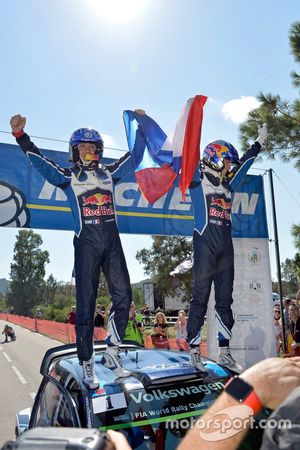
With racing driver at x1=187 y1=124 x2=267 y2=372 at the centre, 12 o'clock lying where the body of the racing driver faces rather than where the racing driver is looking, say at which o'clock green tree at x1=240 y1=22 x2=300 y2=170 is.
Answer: The green tree is roughly at 8 o'clock from the racing driver.

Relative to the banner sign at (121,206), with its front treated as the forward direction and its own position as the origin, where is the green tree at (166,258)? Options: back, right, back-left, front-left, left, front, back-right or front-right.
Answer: back

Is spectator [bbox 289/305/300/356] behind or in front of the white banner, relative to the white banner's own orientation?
behind

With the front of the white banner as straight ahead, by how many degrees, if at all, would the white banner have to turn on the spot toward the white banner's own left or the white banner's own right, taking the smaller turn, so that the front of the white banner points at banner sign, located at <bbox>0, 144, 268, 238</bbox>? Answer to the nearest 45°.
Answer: approximately 45° to the white banner's own right

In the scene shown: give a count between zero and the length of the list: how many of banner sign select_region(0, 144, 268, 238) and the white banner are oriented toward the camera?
2

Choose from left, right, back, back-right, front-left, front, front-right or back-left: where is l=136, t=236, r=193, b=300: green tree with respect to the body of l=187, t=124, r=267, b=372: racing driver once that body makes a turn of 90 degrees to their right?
back-right

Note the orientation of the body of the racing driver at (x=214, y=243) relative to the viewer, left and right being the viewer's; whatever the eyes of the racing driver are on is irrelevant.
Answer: facing the viewer and to the right of the viewer

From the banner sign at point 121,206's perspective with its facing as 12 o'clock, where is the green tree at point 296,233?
The green tree is roughly at 8 o'clock from the banner sign.

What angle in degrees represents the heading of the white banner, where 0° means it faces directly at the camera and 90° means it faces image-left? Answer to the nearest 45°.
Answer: approximately 0°

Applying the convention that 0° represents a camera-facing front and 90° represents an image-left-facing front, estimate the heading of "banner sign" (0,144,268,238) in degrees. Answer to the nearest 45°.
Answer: approximately 0°

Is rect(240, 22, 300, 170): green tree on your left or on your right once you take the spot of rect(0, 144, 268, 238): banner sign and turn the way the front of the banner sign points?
on your left
